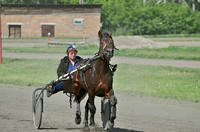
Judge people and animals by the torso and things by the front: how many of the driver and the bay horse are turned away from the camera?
0

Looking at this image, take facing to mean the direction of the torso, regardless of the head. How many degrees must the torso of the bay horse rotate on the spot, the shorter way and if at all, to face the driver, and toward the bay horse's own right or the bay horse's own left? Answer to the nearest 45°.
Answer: approximately 180°

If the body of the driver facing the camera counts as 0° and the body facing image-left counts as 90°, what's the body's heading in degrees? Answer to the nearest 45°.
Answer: approximately 315°

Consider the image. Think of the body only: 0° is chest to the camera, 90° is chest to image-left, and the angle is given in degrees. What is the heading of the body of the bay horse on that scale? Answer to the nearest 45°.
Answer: approximately 315°

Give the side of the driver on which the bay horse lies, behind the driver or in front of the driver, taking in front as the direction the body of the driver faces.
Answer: in front
